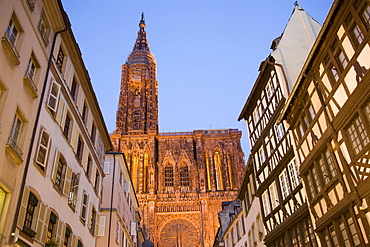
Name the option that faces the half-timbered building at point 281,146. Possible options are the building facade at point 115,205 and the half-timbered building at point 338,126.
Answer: the building facade

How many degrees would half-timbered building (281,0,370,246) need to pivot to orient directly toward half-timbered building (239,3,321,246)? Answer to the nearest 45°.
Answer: approximately 90° to its right

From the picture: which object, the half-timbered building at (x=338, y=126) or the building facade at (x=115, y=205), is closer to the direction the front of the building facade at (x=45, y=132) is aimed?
the half-timbered building

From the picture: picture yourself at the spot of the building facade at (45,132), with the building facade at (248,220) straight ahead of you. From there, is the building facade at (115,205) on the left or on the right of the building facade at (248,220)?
left

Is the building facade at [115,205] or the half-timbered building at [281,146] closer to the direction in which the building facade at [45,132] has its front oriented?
the half-timbered building

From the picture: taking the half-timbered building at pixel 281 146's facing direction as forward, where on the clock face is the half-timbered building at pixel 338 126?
the half-timbered building at pixel 338 126 is roughly at 10 o'clock from the half-timbered building at pixel 281 146.

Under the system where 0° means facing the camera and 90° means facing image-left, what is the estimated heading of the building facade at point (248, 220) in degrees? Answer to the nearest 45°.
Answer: approximately 45°

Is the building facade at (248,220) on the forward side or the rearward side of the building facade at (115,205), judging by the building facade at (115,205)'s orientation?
on the forward side

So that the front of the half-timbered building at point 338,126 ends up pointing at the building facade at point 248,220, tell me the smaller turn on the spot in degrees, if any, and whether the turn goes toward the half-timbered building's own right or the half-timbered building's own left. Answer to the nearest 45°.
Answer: approximately 90° to the half-timbered building's own right

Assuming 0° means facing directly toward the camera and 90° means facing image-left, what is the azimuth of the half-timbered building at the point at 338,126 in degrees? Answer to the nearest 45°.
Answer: approximately 45°

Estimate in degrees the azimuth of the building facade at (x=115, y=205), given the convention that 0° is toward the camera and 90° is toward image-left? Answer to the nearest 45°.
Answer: approximately 315°

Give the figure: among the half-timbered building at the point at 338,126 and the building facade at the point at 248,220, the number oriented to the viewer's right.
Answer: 0
